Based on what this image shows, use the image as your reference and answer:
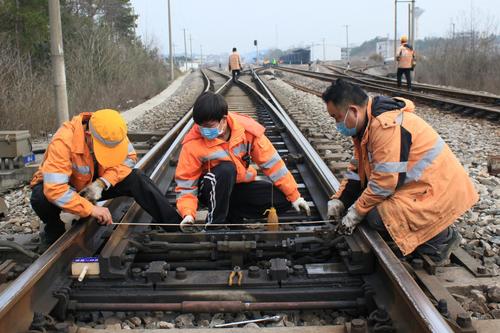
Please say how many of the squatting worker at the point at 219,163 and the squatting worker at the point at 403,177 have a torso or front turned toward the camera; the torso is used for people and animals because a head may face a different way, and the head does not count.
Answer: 1

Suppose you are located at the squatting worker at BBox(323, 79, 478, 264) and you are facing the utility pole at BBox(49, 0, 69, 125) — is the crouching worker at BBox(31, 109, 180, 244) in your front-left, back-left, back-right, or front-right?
front-left

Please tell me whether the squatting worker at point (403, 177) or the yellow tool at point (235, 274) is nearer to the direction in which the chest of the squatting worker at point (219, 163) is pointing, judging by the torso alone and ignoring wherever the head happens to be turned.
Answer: the yellow tool

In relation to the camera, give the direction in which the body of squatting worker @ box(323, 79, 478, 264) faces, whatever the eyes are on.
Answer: to the viewer's left

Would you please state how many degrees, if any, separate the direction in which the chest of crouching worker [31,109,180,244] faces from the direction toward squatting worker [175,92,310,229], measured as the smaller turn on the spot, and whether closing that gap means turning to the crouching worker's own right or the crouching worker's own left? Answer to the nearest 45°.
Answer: approximately 45° to the crouching worker's own left

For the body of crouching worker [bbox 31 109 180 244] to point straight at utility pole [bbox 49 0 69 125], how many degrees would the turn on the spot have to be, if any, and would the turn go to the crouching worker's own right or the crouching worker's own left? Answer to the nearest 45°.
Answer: approximately 135° to the crouching worker's own left

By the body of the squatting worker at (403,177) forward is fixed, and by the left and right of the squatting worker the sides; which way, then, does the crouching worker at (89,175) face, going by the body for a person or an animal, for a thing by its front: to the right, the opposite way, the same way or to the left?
the opposite way

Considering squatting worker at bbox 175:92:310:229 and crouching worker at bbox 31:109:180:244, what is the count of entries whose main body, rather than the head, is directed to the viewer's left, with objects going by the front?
0

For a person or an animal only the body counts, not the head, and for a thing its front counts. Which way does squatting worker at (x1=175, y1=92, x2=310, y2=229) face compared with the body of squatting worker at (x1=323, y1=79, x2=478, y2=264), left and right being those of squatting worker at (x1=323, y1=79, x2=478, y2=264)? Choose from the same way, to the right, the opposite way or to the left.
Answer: to the left

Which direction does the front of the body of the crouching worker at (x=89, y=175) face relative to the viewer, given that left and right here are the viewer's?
facing the viewer and to the right of the viewer

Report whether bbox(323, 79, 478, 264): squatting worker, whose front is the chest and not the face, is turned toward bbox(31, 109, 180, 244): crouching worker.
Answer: yes

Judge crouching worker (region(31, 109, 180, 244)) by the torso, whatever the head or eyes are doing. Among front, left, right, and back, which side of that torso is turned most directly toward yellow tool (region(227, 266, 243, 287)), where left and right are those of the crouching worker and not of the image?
front

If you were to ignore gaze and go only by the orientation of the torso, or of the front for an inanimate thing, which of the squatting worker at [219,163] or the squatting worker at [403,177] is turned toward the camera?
the squatting worker at [219,163]

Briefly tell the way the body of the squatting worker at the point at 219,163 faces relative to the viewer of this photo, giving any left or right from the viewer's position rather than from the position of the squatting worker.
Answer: facing the viewer

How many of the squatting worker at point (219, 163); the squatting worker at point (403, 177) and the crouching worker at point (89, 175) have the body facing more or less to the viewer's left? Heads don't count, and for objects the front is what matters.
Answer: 1

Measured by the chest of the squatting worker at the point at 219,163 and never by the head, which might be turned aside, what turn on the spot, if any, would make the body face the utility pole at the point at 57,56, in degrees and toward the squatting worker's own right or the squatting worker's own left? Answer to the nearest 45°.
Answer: approximately 135° to the squatting worker's own right
